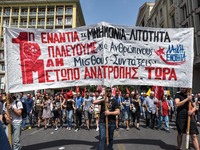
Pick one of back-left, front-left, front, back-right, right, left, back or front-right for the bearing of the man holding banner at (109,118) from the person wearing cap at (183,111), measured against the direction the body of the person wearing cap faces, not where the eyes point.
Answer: right

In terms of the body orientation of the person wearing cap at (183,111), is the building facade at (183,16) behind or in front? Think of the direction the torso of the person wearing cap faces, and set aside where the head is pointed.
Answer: behind

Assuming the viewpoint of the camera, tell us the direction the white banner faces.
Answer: facing the viewer

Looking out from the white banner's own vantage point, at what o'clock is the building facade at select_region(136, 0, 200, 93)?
The building facade is roughly at 7 o'clock from the white banner.

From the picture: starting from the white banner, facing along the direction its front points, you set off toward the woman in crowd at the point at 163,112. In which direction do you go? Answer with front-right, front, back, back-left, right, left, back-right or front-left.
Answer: back-left

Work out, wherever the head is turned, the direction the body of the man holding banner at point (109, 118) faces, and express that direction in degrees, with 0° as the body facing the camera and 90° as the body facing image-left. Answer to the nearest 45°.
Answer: approximately 45°

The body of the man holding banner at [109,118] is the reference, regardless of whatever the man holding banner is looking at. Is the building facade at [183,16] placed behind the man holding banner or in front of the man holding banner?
behind

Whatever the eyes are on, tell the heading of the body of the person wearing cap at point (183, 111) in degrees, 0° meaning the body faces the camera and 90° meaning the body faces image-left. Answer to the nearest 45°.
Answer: approximately 315°
